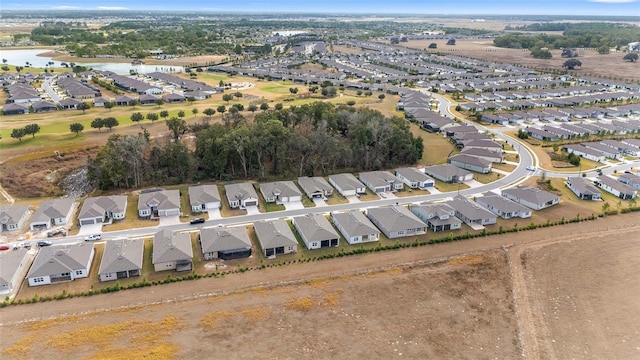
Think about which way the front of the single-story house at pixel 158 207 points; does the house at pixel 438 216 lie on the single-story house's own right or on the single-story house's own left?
on the single-story house's own left

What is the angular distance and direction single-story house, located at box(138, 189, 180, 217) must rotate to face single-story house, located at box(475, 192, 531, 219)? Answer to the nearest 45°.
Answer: approximately 90° to its left

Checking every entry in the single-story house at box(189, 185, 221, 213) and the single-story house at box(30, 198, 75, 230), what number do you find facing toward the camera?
2

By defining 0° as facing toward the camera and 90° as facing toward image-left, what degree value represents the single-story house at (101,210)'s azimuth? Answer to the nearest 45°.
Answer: approximately 0°

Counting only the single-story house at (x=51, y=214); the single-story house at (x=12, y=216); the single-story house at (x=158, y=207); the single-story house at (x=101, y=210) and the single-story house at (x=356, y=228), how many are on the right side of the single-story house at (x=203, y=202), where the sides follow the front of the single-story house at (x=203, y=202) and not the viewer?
4

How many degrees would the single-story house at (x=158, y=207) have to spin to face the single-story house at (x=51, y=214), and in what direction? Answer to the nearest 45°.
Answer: approximately 90° to its right

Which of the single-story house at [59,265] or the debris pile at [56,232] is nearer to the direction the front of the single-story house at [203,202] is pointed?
the single-story house

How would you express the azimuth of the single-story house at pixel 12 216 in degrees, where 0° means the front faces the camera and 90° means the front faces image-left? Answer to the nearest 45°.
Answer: approximately 0°

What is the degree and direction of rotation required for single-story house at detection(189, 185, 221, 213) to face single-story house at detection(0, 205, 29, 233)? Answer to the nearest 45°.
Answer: approximately 90° to its right
